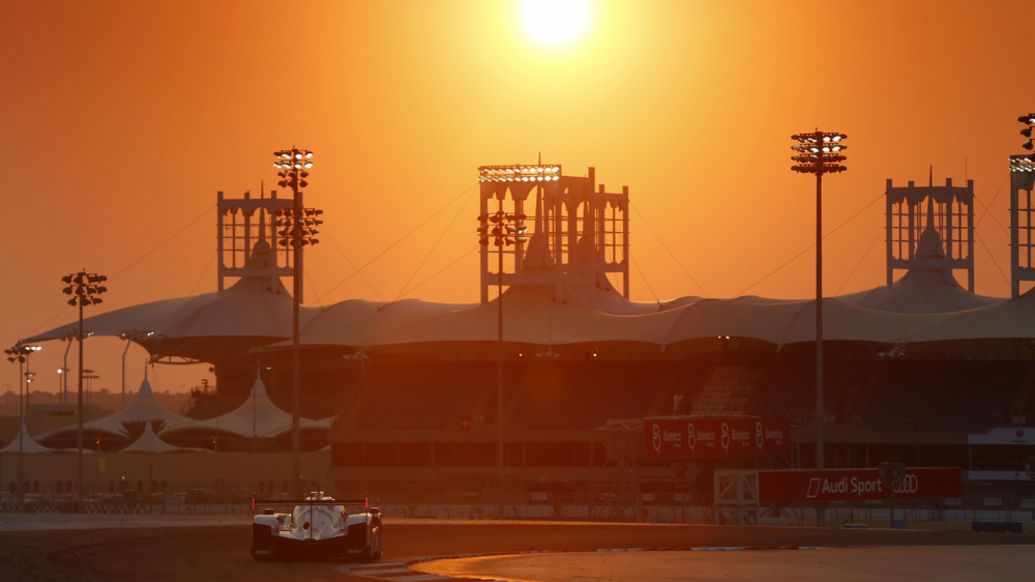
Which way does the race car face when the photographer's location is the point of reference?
facing away from the viewer
